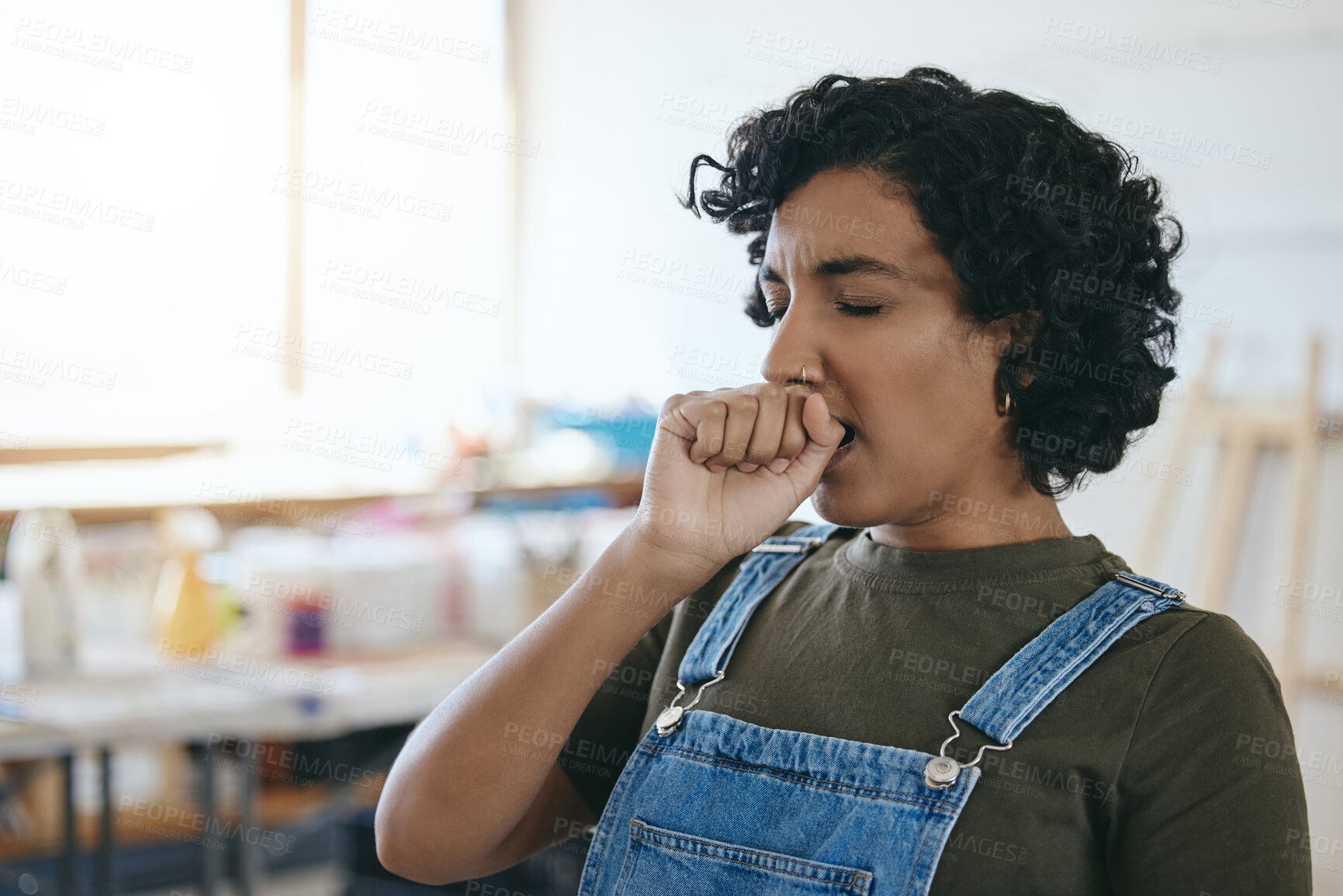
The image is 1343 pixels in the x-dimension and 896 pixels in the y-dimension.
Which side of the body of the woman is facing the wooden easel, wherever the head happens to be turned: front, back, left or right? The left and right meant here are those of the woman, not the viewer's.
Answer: back

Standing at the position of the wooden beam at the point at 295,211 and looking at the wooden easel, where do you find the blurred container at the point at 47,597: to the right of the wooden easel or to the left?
right

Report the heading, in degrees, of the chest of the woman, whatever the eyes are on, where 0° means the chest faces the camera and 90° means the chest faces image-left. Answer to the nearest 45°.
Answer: approximately 45°

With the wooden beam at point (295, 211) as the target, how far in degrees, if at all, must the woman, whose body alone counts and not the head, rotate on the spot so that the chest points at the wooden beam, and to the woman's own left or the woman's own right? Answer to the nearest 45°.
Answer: approximately 90° to the woman's own right

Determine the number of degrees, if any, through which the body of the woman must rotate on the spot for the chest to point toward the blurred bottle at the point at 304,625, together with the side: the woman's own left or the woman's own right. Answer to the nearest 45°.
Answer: approximately 90° to the woman's own right
